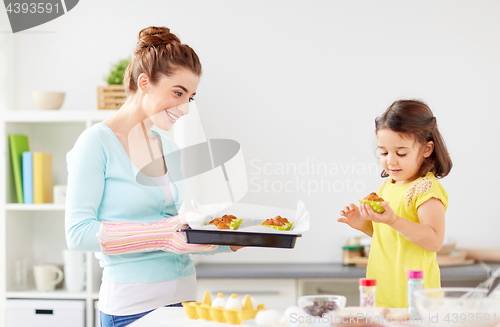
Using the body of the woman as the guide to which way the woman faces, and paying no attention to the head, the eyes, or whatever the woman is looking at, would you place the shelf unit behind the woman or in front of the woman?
behind

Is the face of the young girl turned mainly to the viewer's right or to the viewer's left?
to the viewer's left

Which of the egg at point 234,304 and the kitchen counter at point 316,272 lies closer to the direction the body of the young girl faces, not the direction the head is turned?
the egg

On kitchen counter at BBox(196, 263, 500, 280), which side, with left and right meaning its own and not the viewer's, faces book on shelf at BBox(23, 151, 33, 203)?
right

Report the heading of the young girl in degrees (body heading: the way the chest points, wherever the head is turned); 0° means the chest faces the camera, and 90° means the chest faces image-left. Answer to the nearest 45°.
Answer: approximately 45°

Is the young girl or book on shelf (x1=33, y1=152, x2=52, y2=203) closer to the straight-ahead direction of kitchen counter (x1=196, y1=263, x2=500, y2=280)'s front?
the young girl

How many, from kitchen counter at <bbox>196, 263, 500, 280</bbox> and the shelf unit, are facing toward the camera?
2

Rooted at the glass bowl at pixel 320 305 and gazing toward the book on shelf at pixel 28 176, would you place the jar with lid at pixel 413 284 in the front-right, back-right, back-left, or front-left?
back-right
